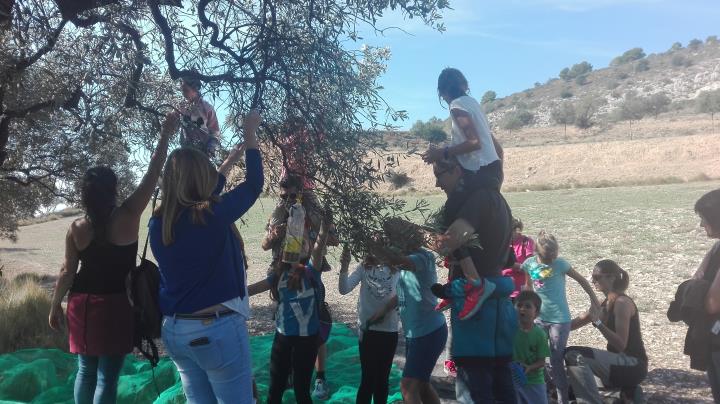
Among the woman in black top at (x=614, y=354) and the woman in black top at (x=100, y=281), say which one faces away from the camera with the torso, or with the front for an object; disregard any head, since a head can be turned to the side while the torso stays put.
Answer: the woman in black top at (x=100, y=281)

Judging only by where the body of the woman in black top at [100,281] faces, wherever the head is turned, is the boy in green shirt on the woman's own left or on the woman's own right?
on the woman's own right

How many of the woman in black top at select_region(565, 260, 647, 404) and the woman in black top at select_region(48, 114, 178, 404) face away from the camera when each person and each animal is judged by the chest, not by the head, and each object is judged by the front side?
1

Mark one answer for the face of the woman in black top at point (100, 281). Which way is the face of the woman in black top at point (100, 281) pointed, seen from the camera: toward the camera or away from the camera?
away from the camera

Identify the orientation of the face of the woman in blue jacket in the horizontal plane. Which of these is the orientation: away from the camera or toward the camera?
away from the camera

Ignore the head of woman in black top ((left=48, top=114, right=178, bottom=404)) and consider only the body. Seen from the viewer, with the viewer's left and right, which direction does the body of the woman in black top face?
facing away from the viewer

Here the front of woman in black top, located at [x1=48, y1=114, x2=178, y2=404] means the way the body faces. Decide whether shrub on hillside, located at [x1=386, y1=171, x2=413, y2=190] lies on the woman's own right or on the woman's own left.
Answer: on the woman's own right

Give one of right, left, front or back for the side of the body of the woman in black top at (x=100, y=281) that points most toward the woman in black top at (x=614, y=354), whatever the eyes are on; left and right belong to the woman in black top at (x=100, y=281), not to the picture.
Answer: right

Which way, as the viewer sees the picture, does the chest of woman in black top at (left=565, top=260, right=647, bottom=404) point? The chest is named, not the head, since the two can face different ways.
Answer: to the viewer's left
